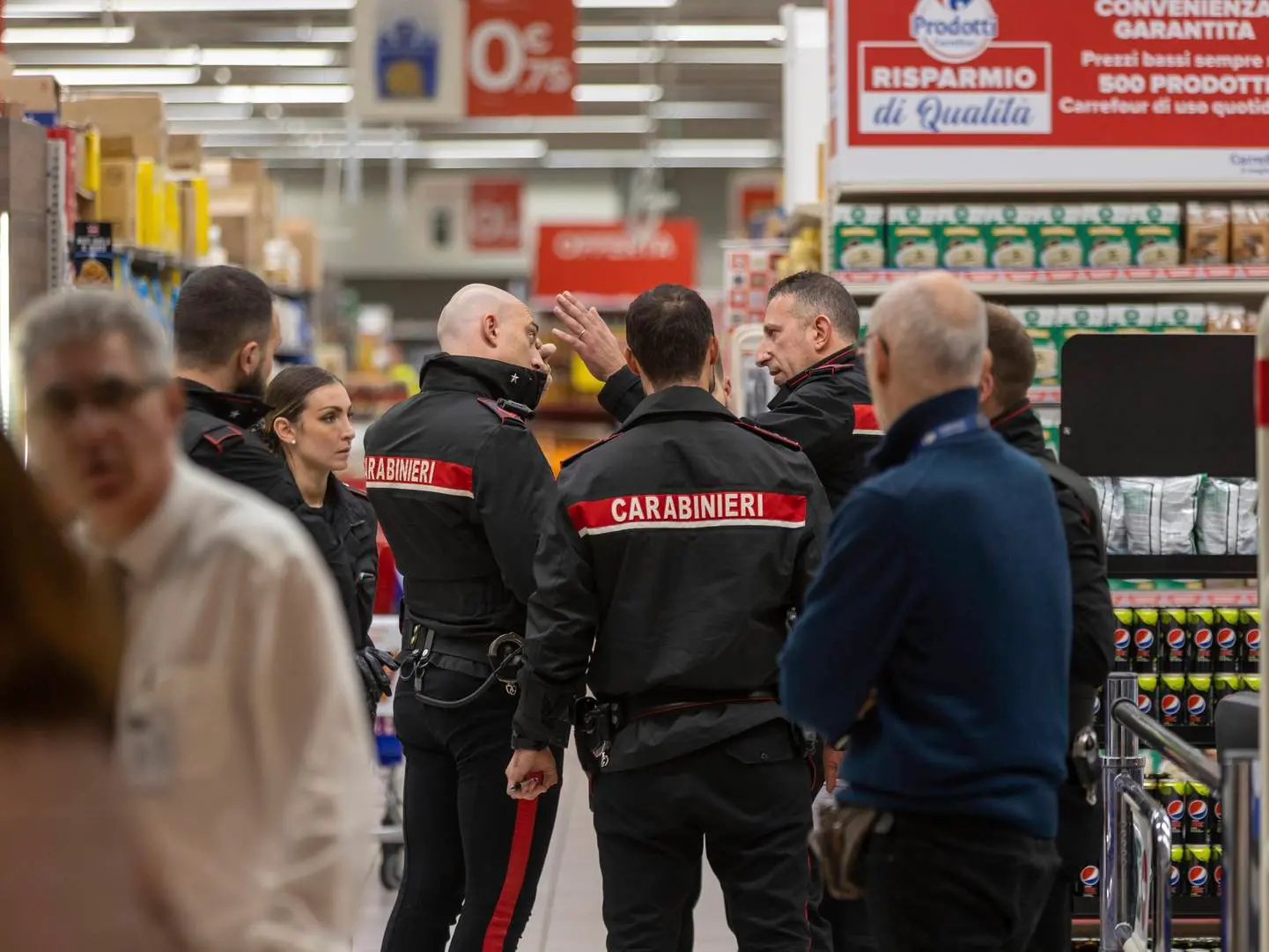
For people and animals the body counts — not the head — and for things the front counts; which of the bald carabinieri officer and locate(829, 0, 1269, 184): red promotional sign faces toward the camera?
the red promotional sign

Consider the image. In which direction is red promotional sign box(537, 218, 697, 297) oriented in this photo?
toward the camera

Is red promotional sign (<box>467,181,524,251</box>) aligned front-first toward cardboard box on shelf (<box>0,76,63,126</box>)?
yes

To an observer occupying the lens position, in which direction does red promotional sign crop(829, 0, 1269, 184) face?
facing the viewer

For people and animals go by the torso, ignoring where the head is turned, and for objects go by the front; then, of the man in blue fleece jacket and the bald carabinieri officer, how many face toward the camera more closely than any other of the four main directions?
0

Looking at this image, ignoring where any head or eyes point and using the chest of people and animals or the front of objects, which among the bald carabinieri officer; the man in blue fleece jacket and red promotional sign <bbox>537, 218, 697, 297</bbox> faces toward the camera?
the red promotional sign

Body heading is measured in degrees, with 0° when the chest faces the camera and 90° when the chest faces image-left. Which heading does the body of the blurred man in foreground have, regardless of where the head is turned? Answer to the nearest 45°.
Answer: approximately 45°

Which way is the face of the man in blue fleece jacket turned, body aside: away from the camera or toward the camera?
away from the camera

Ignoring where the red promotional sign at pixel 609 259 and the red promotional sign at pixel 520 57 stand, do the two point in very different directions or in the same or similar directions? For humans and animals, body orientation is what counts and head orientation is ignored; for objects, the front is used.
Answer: same or similar directions

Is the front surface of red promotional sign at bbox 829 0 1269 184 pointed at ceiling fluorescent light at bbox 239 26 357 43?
no

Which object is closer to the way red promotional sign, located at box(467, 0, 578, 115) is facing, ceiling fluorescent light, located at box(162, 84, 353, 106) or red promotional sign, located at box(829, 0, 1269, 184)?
the red promotional sign

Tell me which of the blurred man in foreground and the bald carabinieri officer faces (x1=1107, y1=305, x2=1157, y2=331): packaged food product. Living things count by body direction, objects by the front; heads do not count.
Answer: the bald carabinieri officer

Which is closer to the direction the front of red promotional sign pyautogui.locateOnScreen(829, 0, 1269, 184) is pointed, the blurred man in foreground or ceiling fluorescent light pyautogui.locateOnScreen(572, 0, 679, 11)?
the blurred man in foreground
